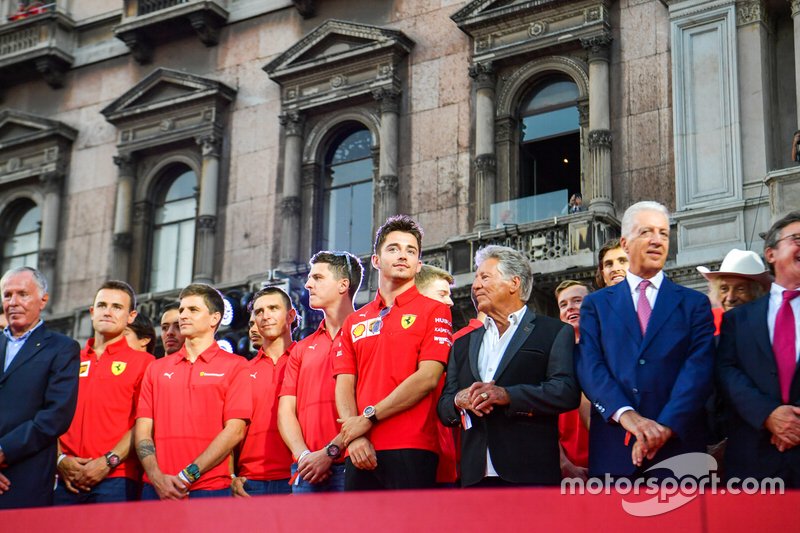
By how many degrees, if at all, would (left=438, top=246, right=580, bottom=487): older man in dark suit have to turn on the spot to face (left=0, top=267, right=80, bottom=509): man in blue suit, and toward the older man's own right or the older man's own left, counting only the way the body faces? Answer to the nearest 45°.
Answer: approximately 45° to the older man's own right

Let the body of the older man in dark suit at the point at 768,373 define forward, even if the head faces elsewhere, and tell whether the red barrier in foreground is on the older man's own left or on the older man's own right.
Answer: on the older man's own right

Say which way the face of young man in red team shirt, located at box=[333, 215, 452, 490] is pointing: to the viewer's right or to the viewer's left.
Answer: to the viewer's right

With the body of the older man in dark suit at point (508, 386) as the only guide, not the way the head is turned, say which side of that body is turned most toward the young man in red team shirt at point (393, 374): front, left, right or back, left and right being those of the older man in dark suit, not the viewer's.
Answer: right

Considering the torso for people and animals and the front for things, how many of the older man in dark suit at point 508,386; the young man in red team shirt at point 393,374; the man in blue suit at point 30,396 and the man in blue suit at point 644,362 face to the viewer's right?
0

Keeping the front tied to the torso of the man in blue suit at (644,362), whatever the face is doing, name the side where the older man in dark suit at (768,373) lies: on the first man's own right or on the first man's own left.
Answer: on the first man's own left

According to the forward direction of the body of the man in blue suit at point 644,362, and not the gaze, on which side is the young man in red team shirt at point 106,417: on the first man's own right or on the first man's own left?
on the first man's own right

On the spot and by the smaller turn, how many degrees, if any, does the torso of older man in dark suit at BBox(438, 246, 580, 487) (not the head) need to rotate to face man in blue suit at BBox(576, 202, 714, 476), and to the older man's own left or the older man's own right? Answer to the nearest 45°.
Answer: approximately 135° to the older man's own left

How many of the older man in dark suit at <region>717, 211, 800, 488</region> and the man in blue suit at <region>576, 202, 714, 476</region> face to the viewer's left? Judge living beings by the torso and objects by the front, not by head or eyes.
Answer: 0

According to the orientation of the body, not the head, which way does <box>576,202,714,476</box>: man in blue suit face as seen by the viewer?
toward the camera

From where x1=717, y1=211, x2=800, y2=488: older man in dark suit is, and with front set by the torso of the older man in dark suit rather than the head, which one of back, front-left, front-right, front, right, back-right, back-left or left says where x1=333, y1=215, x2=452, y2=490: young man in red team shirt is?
back-right

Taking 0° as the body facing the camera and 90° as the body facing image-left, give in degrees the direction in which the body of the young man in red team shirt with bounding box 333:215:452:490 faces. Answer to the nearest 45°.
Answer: approximately 45°
